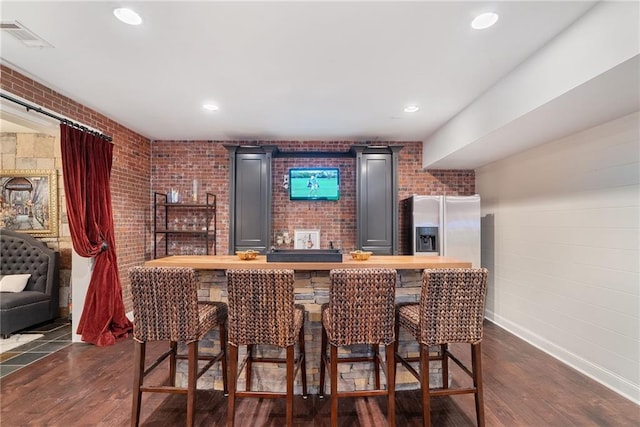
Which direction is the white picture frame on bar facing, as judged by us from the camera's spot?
facing the viewer

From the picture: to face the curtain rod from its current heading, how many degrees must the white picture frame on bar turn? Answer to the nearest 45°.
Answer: approximately 45° to its right

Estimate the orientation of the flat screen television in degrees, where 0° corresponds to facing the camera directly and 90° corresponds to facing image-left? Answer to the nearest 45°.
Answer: approximately 0°

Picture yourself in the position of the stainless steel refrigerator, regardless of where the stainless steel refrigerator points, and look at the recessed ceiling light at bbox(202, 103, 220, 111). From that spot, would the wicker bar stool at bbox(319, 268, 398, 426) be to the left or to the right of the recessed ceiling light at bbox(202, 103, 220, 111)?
left

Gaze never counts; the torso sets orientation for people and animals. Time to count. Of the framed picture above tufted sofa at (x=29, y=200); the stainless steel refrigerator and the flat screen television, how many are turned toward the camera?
3

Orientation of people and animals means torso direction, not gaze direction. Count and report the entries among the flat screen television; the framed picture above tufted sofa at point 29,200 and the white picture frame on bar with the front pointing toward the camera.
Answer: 3

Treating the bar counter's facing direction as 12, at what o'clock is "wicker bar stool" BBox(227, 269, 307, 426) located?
The wicker bar stool is roughly at 1 o'clock from the bar counter.

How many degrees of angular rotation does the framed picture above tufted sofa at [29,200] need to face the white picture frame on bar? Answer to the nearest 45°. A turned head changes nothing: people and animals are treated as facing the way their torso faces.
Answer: approximately 45° to its left

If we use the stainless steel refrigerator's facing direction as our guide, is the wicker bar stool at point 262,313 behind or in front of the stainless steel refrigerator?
in front

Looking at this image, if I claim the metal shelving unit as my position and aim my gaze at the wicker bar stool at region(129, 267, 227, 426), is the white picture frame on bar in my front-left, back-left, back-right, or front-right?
front-left

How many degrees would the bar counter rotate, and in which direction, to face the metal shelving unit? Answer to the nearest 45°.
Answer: approximately 135° to its right

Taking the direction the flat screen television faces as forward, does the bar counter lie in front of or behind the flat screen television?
in front

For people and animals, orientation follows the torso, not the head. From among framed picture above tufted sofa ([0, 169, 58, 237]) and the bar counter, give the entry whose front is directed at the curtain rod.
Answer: the framed picture above tufted sofa

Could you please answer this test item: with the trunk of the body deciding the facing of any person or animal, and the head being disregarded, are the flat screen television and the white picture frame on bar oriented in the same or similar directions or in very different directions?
same or similar directions

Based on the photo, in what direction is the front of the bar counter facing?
toward the camera
